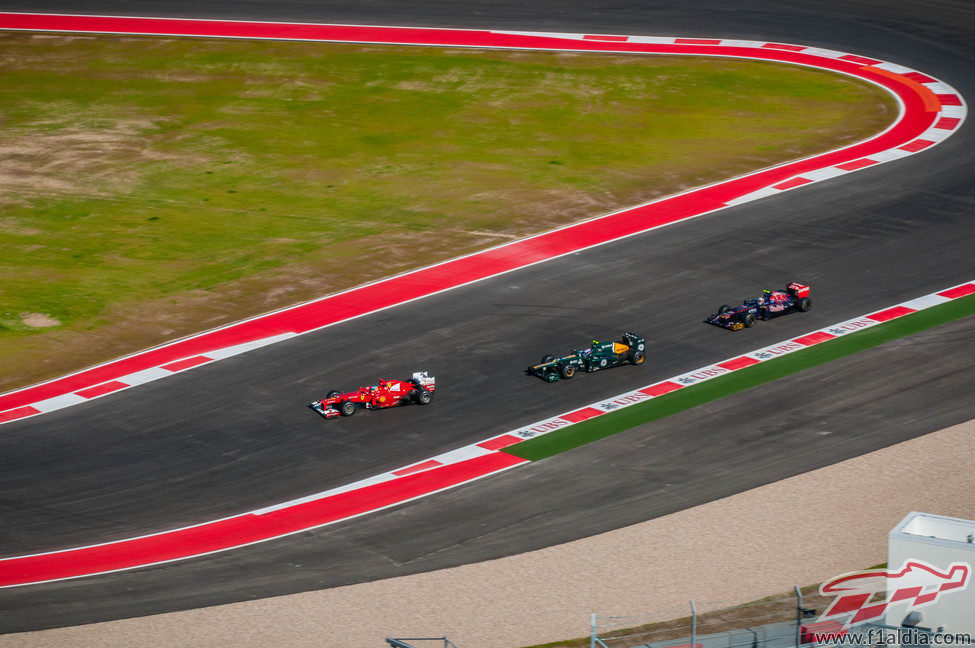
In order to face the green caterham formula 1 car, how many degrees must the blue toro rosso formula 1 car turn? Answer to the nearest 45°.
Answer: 0° — it already faces it

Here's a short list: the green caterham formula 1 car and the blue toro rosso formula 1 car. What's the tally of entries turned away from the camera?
0

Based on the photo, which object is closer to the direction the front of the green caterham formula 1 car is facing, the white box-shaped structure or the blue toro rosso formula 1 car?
the white box-shaped structure

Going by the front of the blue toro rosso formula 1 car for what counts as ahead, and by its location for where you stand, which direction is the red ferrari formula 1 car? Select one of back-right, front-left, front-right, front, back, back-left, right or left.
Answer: front

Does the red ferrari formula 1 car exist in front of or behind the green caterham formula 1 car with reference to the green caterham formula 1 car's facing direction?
in front

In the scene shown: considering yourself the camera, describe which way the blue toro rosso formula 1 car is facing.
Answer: facing the viewer and to the left of the viewer

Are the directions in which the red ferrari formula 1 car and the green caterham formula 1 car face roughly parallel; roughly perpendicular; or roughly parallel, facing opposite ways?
roughly parallel

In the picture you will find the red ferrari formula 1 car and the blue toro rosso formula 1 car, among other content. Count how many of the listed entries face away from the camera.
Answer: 0

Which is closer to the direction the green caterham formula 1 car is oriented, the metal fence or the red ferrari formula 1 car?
the red ferrari formula 1 car

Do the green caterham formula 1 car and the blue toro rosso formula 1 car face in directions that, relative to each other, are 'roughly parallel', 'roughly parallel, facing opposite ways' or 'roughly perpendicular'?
roughly parallel

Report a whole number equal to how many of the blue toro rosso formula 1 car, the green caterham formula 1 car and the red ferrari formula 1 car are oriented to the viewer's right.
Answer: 0

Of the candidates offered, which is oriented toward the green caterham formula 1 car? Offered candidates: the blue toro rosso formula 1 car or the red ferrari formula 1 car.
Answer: the blue toro rosso formula 1 car

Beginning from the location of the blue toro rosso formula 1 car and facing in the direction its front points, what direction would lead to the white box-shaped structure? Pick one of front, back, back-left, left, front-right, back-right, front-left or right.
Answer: front-left

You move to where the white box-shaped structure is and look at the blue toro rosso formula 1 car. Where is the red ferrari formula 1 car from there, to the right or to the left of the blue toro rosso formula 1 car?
left

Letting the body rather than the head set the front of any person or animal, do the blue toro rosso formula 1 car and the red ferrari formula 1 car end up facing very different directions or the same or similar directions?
same or similar directions

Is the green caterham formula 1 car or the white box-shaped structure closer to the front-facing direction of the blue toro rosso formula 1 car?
the green caterham formula 1 car
